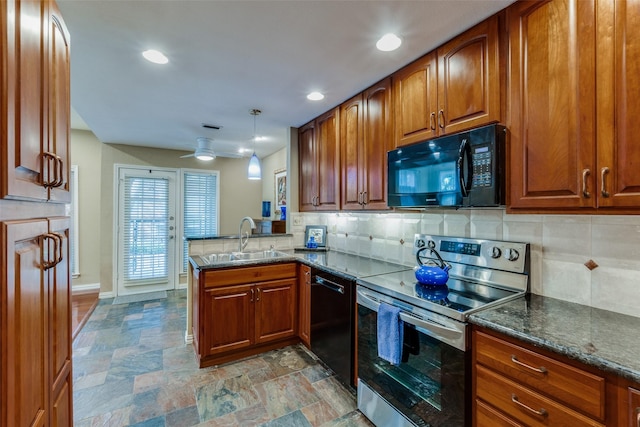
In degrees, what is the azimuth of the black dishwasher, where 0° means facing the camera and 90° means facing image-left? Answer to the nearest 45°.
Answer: approximately 45°

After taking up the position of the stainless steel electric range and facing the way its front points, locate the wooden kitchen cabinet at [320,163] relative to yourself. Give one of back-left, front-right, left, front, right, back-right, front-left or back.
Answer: right

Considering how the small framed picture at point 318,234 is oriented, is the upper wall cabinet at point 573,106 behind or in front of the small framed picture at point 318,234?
in front

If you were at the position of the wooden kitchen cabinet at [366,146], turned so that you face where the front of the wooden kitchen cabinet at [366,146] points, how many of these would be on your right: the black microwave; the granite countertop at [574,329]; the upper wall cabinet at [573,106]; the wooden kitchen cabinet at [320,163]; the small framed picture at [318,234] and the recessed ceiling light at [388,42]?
2

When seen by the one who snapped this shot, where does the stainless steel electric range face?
facing the viewer and to the left of the viewer

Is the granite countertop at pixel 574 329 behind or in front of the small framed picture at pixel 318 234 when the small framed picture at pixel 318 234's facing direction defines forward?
in front

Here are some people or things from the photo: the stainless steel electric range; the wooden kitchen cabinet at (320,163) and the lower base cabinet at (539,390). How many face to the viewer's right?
0

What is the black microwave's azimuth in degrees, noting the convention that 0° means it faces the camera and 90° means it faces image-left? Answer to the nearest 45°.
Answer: approximately 45°

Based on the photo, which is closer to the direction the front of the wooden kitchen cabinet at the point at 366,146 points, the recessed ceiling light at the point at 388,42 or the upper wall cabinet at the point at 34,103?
the upper wall cabinet

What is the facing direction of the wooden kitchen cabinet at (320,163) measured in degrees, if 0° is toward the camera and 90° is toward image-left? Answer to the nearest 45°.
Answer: approximately 45°

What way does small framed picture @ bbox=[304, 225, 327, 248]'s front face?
toward the camera

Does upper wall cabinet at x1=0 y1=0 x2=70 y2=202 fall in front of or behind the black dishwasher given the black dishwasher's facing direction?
in front

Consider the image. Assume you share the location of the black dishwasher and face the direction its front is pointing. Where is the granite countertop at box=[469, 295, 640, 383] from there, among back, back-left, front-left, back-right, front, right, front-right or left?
left
